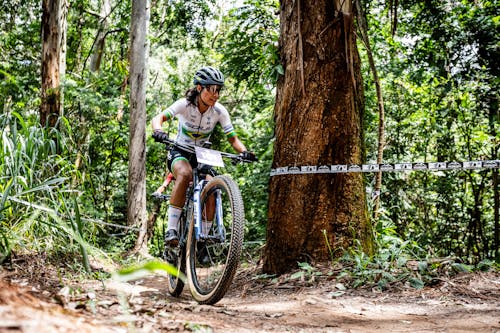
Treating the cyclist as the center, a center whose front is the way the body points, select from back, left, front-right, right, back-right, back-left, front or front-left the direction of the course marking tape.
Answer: left

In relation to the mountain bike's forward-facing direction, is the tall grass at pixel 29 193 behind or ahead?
behind

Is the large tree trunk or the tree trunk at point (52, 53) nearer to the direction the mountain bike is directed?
the large tree trunk

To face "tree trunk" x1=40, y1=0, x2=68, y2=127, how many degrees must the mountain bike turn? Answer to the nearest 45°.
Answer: approximately 180°

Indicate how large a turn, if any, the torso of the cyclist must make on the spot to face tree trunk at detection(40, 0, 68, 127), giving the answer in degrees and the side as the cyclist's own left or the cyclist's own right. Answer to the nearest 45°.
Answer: approximately 135° to the cyclist's own right

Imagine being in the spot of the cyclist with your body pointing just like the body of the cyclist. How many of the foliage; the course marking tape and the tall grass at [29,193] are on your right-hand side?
1

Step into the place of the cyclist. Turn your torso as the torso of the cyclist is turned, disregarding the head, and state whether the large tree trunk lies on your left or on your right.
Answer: on your left

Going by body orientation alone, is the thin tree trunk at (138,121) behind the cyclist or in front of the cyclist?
behind

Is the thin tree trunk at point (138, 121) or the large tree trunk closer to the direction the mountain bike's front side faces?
the large tree trunk

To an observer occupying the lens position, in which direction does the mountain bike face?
facing the viewer and to the right of the viewer
